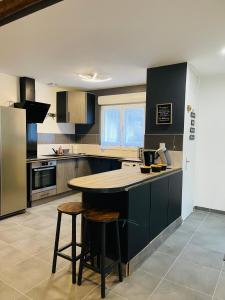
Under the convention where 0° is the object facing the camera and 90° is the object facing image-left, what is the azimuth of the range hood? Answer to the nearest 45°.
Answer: approximately 315°

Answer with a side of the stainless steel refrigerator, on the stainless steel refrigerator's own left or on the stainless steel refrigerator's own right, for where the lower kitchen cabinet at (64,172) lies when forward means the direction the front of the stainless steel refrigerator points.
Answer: on the stainless steel refrigerator's own left

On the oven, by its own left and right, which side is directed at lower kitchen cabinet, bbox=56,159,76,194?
left

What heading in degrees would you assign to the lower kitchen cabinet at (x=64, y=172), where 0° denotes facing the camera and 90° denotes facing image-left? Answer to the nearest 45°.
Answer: approximately 315°

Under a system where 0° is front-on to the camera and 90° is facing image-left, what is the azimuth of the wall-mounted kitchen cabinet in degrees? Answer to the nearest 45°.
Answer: approximately 0°

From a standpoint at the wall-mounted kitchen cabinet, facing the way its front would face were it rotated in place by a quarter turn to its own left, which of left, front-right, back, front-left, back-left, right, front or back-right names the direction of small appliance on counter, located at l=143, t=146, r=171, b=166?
front-right

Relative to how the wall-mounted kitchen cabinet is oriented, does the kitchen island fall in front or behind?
in front

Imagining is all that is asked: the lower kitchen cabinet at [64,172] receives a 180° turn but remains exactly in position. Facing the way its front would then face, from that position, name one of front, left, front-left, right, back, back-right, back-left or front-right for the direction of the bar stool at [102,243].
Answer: back-left
